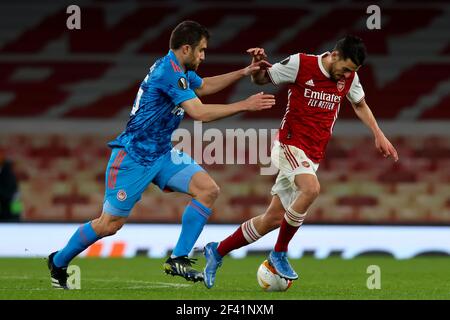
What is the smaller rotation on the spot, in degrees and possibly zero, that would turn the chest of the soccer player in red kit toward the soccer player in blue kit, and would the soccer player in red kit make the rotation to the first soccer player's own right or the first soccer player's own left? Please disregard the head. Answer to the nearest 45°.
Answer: approximately 90° to the first soccer player's own right

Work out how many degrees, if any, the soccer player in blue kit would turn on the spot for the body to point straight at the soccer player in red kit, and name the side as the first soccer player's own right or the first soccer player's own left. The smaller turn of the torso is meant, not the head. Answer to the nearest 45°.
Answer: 0° — they already face them

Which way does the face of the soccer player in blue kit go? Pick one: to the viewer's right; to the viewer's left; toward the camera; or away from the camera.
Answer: to the viewer's right

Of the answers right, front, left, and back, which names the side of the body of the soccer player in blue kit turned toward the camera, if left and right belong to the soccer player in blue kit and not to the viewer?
right
